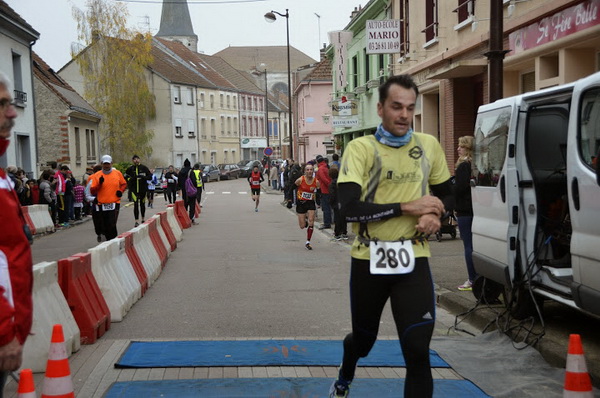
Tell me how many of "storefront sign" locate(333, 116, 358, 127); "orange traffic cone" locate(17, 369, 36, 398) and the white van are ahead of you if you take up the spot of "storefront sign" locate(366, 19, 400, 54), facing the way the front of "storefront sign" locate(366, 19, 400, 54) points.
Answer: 2

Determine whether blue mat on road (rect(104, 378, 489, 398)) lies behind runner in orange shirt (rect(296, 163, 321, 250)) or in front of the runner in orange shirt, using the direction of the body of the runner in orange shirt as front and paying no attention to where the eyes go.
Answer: in front

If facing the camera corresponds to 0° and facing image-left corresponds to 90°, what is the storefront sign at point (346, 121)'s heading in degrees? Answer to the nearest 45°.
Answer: approximately 0°

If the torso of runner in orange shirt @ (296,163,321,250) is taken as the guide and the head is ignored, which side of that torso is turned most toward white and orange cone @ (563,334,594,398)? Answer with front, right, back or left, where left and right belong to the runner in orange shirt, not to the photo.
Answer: front

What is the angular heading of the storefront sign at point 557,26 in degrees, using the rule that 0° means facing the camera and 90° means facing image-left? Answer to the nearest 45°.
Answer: approximately 45°

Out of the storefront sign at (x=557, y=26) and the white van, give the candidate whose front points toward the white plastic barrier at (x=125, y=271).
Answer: the storefront sign

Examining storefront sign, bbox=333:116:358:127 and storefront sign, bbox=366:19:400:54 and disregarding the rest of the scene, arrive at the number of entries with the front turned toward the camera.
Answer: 2

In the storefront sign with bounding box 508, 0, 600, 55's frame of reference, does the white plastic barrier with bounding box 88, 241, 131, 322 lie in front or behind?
in front
